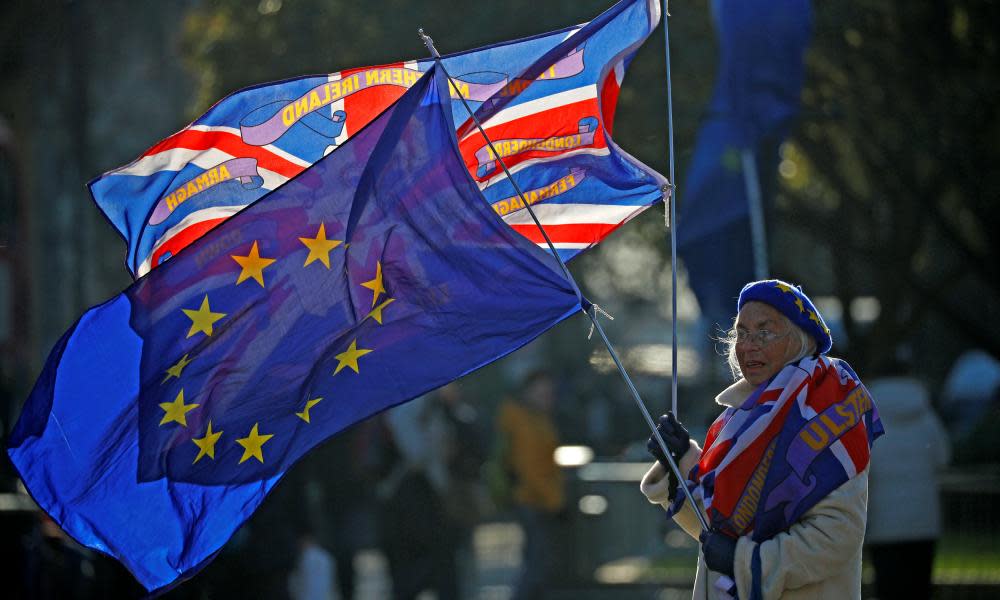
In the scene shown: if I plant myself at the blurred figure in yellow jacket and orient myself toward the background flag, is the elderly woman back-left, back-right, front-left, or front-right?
front-right

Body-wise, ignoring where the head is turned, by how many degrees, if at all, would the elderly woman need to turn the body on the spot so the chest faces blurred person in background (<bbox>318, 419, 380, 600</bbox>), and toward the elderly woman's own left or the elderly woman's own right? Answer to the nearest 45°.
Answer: approximately 90° to the elderly woman's own right

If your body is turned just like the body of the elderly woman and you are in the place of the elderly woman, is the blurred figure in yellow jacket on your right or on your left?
on your right

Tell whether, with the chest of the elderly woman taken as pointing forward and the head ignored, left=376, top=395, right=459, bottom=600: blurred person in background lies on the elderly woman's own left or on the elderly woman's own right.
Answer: on the elderly woman's own right

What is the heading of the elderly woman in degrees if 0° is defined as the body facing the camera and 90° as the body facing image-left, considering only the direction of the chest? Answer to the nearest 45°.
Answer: approximately 45°

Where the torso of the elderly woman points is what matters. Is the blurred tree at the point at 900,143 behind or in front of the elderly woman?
behind

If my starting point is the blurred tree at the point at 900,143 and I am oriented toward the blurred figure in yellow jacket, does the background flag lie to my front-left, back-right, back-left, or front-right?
front-left

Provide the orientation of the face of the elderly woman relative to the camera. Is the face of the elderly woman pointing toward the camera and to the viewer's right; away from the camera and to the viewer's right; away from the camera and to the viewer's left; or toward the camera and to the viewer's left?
toward the camera and to the viewer's left

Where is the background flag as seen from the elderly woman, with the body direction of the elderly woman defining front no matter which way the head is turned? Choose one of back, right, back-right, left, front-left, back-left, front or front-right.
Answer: back-right

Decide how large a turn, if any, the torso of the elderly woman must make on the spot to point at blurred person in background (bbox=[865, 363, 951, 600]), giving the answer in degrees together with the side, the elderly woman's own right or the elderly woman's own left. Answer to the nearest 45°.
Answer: approximately 135° to the elderly woman's own right
